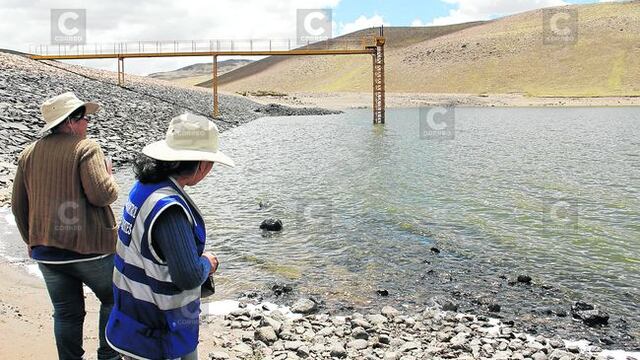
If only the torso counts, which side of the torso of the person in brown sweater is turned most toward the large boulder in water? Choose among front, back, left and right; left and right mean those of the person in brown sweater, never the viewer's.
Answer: front

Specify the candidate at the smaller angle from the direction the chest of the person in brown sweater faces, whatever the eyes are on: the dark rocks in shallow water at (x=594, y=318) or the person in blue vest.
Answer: the dark rocks in shallow water

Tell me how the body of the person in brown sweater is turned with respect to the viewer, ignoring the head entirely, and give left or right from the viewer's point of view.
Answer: facing away from the viewer and to the right of the viewer

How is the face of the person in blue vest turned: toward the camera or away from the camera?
away from the camera

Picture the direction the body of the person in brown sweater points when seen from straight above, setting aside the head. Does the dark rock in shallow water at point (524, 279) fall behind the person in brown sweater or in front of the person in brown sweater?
in front

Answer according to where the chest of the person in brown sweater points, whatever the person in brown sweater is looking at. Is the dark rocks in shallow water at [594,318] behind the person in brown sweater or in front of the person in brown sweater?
in front

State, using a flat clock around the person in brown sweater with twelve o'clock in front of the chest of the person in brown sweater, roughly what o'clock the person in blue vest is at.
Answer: The person in blue vest is roughly at 4 o'clock from the person in brown sweater.
